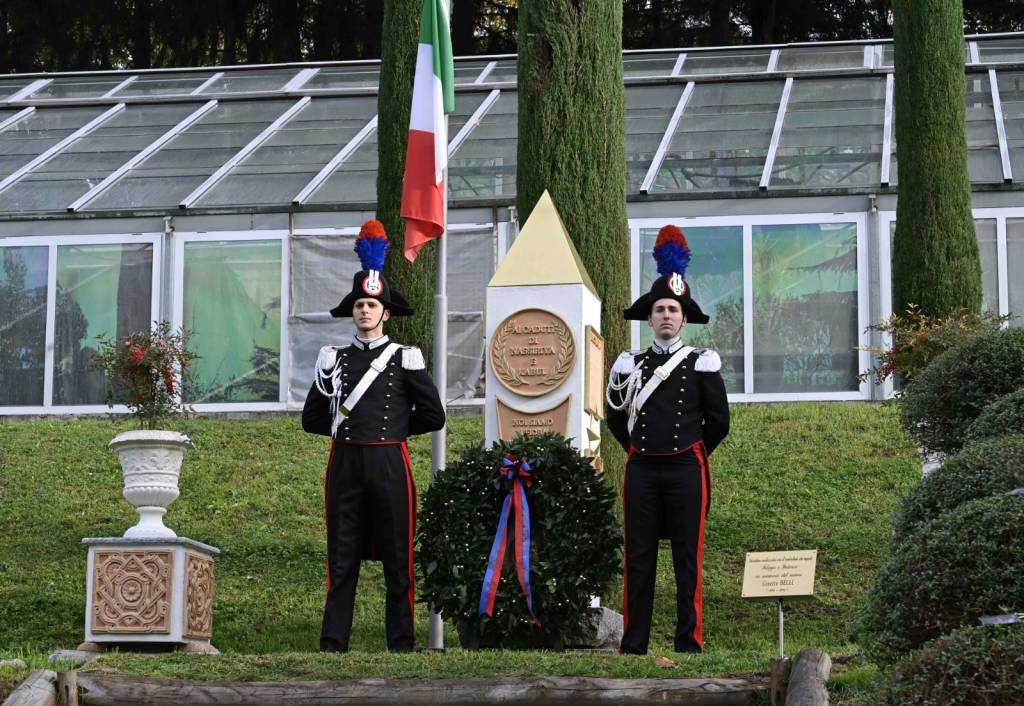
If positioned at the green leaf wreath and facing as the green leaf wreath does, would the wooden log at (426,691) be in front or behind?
in front

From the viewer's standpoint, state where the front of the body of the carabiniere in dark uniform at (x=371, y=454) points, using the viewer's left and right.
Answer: facing the viewer

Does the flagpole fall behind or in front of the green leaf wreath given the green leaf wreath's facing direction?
behind

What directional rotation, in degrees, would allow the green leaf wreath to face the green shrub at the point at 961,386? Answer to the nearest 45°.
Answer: approximately 90° to its left

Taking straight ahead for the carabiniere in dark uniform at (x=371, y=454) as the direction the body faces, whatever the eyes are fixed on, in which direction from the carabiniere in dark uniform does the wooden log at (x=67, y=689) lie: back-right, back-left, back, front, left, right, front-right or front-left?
front-right

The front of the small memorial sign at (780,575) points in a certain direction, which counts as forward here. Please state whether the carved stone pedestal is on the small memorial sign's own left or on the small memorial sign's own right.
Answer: on the small memorial sign's own right

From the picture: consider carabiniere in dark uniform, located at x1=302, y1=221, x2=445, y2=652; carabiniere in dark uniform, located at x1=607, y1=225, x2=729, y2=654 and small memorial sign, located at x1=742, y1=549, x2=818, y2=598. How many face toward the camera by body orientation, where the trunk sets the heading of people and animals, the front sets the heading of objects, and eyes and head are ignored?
3

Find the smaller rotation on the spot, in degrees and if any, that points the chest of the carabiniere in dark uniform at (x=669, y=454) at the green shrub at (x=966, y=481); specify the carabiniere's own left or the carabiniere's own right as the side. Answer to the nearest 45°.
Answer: approximately 45° to the carabiniere's own left

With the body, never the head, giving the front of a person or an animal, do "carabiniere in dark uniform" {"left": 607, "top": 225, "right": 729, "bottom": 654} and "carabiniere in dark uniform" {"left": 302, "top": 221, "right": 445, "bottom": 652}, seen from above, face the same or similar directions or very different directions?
same or similar directions

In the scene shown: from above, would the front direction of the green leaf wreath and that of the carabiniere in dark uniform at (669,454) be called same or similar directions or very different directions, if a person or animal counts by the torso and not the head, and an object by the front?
same or similar directions

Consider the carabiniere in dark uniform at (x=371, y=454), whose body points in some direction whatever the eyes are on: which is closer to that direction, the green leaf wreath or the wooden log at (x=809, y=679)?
the wooden log

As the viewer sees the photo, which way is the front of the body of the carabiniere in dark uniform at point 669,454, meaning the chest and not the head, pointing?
toward the camera

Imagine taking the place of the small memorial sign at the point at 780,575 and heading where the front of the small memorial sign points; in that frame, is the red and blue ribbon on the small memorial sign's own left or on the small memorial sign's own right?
on the small memorial sign's own right

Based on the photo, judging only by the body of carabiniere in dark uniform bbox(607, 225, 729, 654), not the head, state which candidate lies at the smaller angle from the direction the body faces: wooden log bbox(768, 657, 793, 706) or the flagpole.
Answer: the wooden log

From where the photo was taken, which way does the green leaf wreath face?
toward the camera
